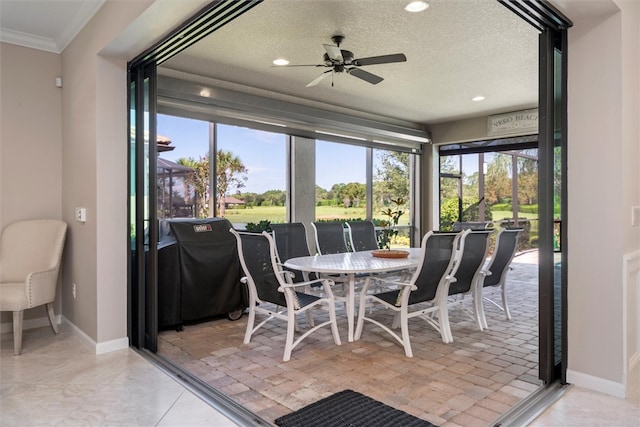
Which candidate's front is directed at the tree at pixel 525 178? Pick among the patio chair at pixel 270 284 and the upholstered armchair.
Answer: the patio chair

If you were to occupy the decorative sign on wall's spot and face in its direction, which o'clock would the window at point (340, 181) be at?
The window is roughly at 1 o'clock from the decorative sign on wall.

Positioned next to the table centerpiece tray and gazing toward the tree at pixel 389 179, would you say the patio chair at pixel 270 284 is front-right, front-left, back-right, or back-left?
back-left

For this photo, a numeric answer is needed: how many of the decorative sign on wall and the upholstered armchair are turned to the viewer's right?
0

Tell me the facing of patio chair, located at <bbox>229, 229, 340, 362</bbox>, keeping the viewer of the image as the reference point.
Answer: facing away from the viewer and to the right of the viewer

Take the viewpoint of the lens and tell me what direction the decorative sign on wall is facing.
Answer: facing the viewer and to the left of the viewer

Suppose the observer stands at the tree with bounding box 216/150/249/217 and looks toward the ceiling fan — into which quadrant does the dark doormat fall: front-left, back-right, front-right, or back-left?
front-right

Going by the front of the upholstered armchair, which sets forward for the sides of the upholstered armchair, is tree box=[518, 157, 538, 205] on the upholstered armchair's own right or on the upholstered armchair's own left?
on the upholstered armchair's own left

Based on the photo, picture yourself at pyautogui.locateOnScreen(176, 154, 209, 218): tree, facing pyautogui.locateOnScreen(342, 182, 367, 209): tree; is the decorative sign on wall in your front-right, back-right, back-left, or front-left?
back-right

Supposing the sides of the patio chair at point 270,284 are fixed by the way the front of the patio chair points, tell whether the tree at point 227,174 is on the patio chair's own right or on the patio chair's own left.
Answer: on the patio chair's own left

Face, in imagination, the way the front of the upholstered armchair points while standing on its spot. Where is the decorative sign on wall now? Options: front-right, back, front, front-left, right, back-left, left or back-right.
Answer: back-left

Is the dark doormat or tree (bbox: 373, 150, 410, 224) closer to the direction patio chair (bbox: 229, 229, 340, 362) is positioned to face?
the tree

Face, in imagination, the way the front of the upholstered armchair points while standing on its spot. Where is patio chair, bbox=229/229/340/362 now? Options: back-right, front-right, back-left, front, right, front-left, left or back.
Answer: left

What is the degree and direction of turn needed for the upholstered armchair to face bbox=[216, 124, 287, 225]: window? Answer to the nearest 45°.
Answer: approximately 135° to its left
